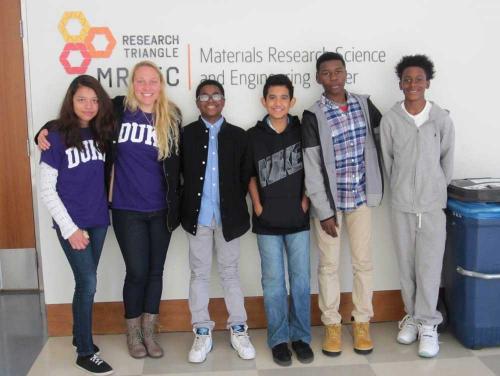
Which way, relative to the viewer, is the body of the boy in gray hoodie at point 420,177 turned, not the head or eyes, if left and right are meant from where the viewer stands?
facing the viewer

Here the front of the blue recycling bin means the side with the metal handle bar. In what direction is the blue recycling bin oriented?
toward the camera

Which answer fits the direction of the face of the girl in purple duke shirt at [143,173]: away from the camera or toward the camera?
toward the camera

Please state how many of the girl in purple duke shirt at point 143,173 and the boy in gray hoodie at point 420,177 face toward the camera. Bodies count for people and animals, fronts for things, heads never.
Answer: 2

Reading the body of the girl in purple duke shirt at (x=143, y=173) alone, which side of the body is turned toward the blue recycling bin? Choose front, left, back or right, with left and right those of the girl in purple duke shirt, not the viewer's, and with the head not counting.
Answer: left

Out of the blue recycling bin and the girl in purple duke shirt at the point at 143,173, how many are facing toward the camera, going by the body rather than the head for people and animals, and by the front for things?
2

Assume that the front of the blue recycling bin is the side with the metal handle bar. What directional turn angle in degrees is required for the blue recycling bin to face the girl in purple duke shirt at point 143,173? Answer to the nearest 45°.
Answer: approximately 45° to its right

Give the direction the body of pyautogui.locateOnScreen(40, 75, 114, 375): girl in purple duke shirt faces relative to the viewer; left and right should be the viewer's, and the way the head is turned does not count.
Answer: facing the viewer and to the right of the viewer

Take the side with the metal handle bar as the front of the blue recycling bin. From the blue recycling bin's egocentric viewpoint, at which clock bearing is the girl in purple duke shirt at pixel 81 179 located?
The girl in purple duke shirt is roughly at 2 o'clock from the blue recycling bin.

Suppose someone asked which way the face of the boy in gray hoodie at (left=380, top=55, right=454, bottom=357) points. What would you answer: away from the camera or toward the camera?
toward the camera
